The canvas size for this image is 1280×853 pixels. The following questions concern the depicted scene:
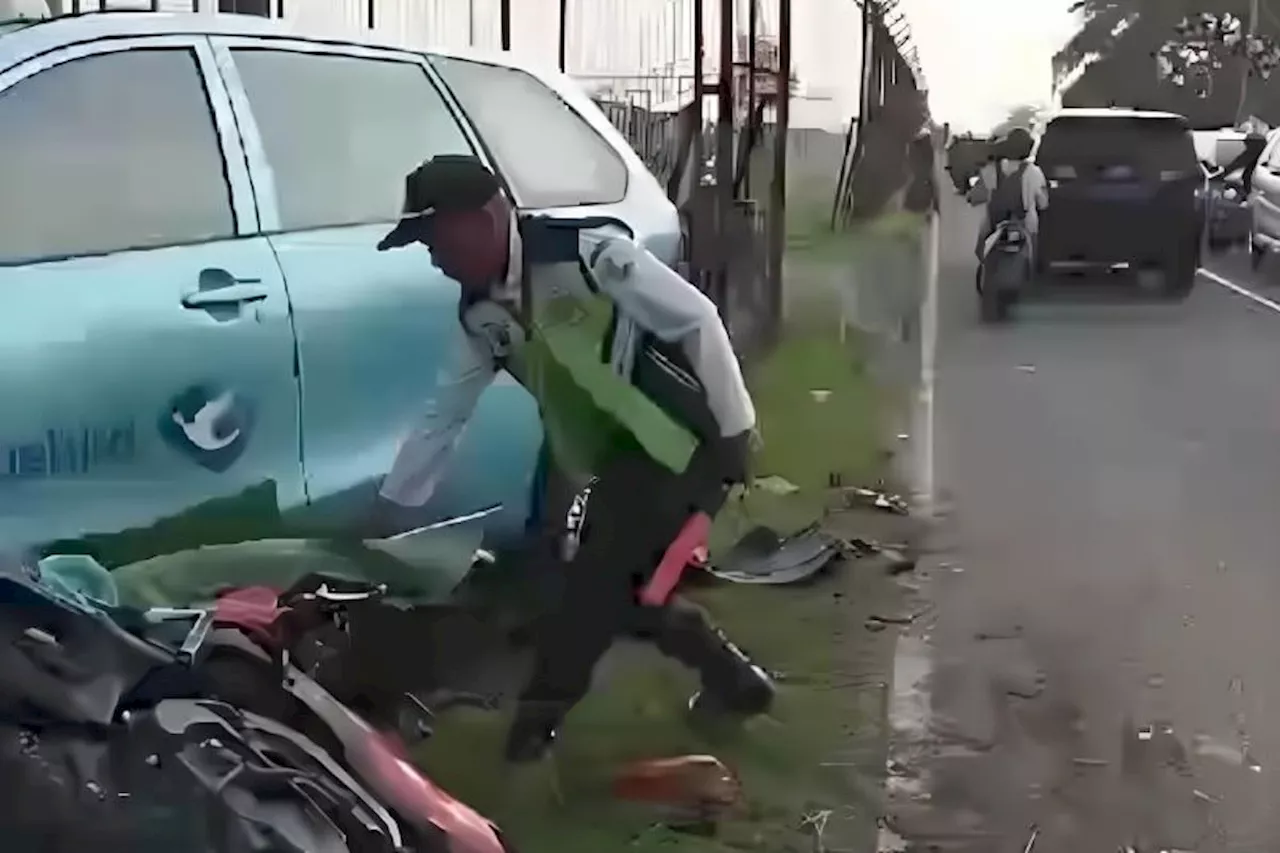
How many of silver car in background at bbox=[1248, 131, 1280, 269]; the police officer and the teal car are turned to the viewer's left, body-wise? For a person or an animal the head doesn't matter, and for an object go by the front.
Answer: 2

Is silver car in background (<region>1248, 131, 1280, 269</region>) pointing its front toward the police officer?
no

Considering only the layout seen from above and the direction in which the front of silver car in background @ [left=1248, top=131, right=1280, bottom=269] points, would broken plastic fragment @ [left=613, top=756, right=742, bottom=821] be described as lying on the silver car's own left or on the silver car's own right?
on the silver car's own right

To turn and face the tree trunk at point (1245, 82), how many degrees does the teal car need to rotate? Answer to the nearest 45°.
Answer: approximately 180°

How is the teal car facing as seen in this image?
to the viewer's left

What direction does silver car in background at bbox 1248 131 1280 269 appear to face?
toward the camera

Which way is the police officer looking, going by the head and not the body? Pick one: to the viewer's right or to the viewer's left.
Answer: to the viewer's left

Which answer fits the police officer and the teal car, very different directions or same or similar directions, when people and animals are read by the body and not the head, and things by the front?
same or similar directions

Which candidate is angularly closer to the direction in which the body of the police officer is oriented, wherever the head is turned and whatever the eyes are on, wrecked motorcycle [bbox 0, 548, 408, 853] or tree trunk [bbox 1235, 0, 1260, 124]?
the wrecked motorcycle

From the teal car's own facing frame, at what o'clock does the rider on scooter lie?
The rider on scooter is roughly at 6 o'clock from the teal car.

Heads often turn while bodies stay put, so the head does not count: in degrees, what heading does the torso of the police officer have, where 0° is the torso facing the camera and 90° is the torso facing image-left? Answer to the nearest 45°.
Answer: approximately 90°

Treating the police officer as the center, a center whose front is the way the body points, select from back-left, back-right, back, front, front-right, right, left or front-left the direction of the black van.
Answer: back

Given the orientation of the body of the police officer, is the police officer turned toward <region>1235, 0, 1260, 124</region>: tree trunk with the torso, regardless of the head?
no

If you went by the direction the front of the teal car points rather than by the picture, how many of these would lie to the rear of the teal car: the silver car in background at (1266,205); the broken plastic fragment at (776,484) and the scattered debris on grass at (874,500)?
3
